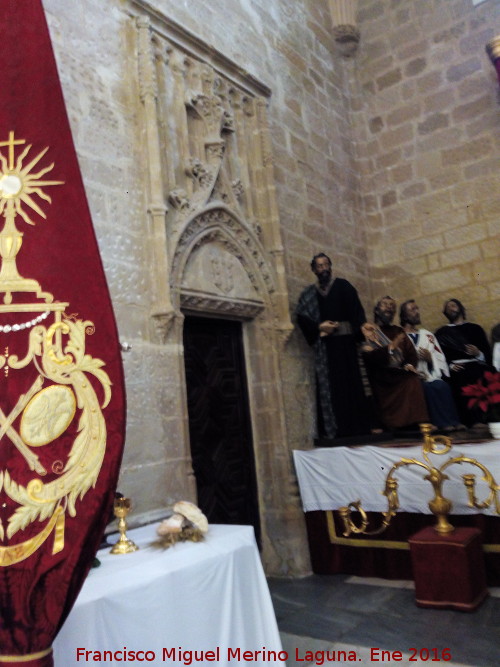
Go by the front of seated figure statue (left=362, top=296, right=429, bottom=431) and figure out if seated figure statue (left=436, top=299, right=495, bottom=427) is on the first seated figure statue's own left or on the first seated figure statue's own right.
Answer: on the first seated figure statue's own left

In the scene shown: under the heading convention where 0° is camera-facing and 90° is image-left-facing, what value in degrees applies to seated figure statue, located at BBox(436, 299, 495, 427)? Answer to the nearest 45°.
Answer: approximately 0°

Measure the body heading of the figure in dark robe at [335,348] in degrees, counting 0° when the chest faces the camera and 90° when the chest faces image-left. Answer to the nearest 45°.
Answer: approximately 0°

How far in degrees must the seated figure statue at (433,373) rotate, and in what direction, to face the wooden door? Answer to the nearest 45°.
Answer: approximately 45° to its right

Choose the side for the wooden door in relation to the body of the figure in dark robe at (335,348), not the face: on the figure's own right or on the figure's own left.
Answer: on the figure's own right
